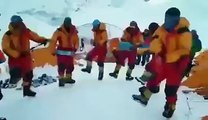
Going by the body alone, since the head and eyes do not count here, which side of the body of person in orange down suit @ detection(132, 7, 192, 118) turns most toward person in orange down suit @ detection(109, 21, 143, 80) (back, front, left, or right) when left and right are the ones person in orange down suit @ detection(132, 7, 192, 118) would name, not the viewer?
right

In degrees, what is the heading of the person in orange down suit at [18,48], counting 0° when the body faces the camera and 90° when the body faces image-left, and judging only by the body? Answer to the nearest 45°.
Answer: approximately 315°
